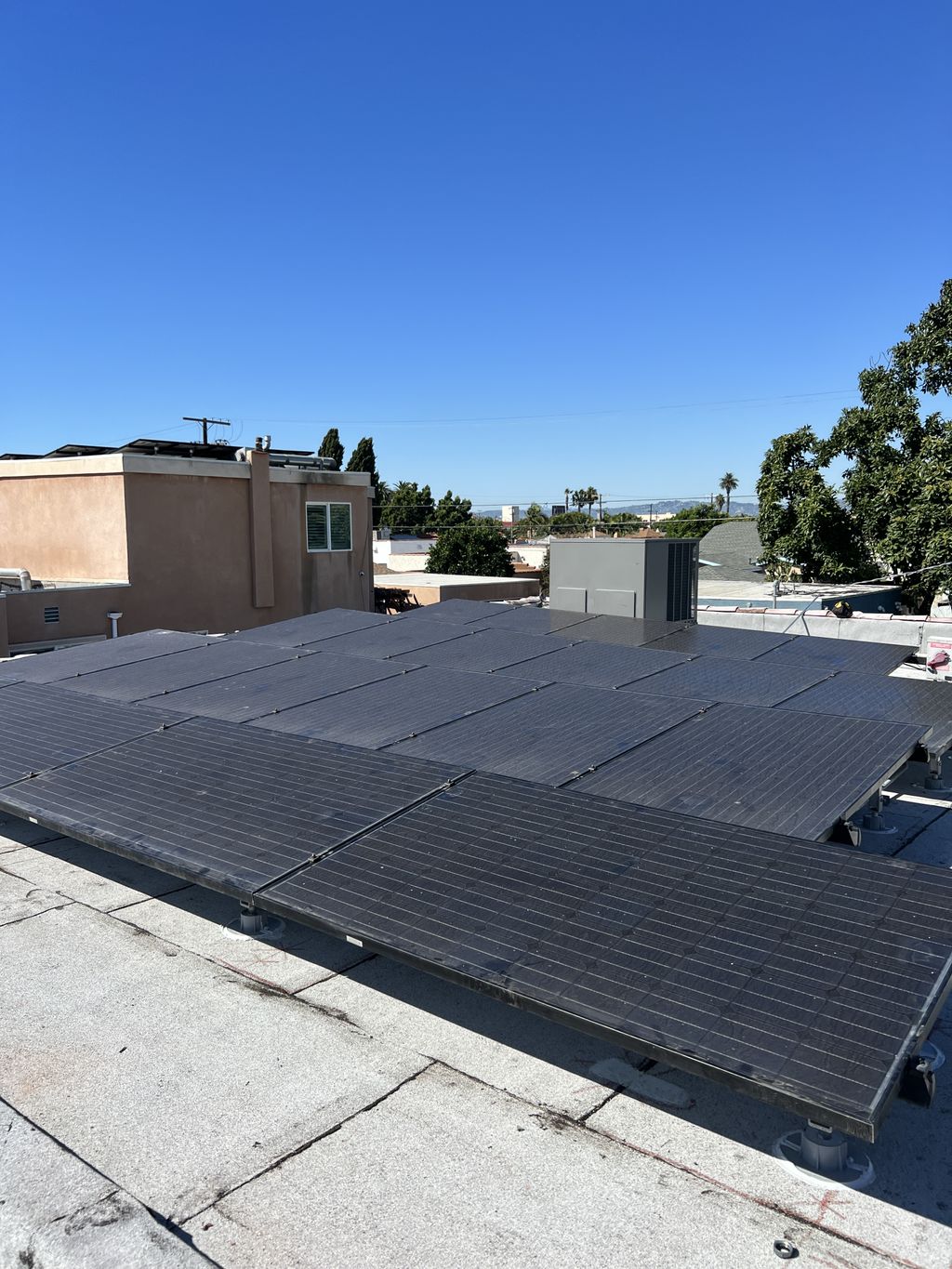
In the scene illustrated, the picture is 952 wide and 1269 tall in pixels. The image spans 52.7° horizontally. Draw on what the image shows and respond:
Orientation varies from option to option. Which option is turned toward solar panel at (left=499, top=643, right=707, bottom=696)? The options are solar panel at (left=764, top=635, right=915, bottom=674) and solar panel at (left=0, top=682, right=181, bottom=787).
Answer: solar panel at (left=764, top=635, right=915, bottom=674)

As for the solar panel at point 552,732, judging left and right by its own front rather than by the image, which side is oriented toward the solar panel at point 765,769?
left

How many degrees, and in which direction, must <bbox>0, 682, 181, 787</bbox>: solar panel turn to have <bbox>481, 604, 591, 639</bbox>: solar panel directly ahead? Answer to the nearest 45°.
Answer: approximately 180°

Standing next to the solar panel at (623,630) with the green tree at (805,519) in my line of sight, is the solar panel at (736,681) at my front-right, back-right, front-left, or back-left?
back-right

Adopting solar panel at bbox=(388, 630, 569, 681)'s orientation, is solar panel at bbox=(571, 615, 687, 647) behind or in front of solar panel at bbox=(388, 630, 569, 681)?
behind
